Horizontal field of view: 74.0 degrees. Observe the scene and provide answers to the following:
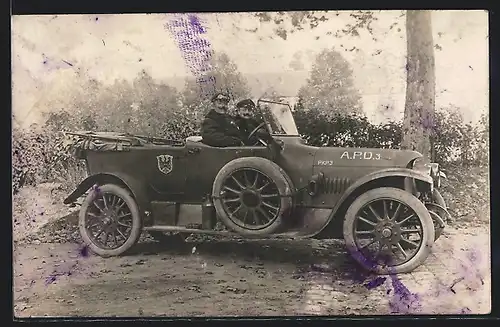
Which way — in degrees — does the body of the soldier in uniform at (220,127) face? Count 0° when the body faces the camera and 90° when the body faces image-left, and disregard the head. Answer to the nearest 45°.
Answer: approximately 315°
